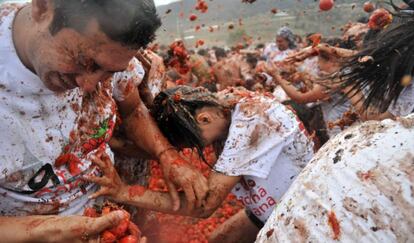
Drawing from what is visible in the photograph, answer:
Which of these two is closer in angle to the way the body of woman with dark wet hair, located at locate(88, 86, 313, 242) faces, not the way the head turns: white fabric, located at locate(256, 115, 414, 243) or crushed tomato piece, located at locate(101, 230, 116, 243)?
the crushed tomato piece

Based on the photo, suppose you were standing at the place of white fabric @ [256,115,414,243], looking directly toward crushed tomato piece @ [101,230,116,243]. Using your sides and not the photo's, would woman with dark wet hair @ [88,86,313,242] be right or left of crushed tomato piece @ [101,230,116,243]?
right

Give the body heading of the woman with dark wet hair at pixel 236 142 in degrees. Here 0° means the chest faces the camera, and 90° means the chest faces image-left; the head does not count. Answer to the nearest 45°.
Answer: approximately 90°

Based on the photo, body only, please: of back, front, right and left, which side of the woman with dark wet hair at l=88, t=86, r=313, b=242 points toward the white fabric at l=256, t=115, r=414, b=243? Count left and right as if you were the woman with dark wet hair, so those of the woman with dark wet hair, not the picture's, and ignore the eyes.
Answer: left

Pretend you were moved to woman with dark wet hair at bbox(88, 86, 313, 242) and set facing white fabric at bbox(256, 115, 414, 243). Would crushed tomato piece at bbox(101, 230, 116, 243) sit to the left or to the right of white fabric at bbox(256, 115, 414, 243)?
right

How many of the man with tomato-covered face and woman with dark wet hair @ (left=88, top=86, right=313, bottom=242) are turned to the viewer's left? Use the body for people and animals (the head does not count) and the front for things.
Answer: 1

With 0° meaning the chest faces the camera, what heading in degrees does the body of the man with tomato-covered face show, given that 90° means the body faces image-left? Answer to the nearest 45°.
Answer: approximately 315°

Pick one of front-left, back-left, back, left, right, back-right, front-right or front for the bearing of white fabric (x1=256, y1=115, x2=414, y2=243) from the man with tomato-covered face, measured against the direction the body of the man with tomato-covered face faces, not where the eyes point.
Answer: front

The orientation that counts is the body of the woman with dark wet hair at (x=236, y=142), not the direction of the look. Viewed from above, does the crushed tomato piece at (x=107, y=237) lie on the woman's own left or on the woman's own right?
on the woman's own left

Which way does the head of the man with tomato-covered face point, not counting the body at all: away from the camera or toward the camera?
toward the camera
